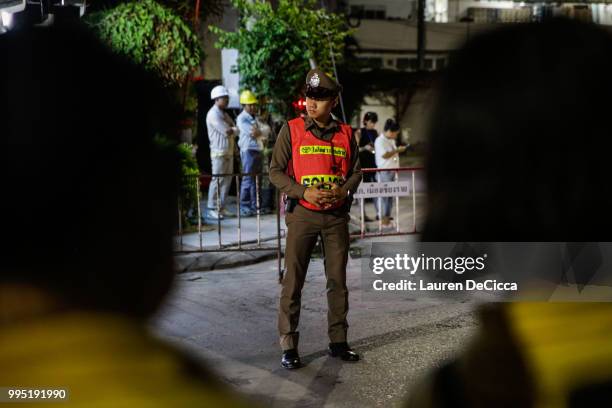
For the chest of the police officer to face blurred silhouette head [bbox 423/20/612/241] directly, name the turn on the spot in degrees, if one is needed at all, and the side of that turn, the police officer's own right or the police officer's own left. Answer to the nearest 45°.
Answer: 0° — they already face them

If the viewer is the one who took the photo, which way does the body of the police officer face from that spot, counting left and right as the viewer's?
facing the viewer

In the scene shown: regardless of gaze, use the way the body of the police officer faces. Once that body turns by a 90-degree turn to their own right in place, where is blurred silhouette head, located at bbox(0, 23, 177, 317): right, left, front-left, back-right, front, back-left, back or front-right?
left

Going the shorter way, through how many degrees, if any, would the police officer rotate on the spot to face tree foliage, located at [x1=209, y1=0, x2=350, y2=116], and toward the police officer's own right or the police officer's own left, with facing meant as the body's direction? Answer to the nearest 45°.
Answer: approximately 180°

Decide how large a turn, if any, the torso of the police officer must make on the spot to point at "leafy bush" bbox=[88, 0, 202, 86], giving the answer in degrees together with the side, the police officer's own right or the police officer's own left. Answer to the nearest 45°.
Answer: approximately 180°

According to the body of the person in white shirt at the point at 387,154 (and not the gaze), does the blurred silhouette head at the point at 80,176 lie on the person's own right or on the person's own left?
on the person's own right
